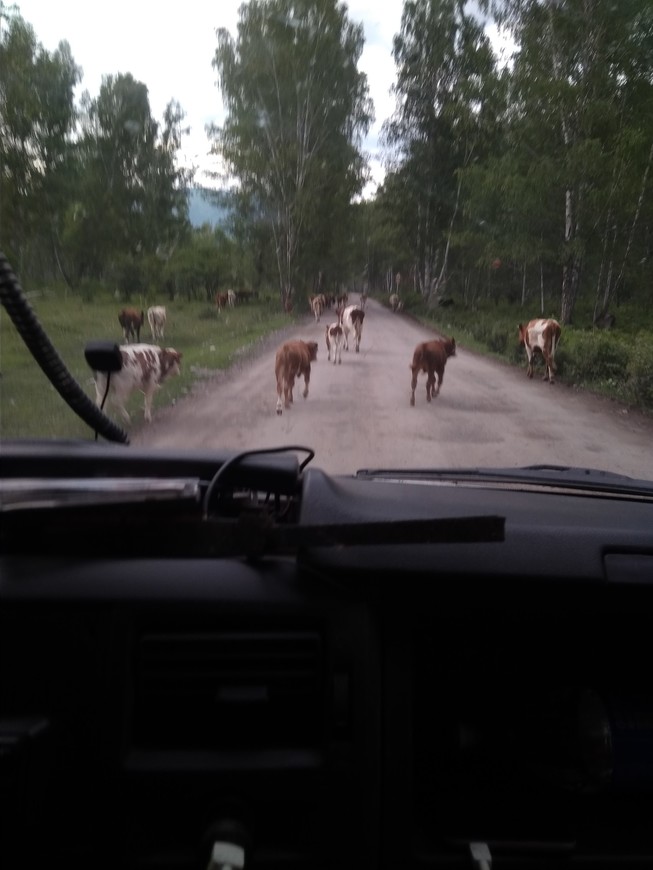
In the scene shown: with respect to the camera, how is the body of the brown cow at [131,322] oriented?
away from the camera

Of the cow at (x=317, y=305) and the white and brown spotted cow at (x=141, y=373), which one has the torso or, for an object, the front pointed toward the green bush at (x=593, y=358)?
the white and brown spotted cow

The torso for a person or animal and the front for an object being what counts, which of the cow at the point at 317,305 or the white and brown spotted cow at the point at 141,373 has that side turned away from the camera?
the cow at the point at 317,305

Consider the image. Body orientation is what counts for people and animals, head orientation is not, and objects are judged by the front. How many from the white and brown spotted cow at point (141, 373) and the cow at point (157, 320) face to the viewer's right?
1

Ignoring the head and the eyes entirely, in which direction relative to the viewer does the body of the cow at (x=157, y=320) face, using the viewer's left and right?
facing away from the viewer

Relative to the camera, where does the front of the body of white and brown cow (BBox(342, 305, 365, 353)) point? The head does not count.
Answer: away from the camera

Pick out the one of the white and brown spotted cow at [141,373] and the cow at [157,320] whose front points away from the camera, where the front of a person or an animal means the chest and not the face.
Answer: the cow at [157,320]

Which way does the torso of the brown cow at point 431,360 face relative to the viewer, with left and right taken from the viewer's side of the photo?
facing away from the viewer and to the right of the viewer

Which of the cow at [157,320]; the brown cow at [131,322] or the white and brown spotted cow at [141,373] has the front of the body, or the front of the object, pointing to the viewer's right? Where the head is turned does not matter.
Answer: the white and brown spotted cow at [141,373]

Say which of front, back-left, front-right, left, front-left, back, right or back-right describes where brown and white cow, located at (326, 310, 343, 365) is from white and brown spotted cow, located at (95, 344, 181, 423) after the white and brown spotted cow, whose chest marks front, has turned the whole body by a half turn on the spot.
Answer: back-right

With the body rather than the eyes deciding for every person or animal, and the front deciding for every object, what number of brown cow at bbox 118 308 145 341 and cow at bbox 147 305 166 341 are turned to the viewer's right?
0

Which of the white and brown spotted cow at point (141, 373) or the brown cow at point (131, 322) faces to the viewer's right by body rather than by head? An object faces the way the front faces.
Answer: the white and brown spotted cow at point (141, 373)

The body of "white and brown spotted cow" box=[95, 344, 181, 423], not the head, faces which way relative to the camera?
to the viewer's right
